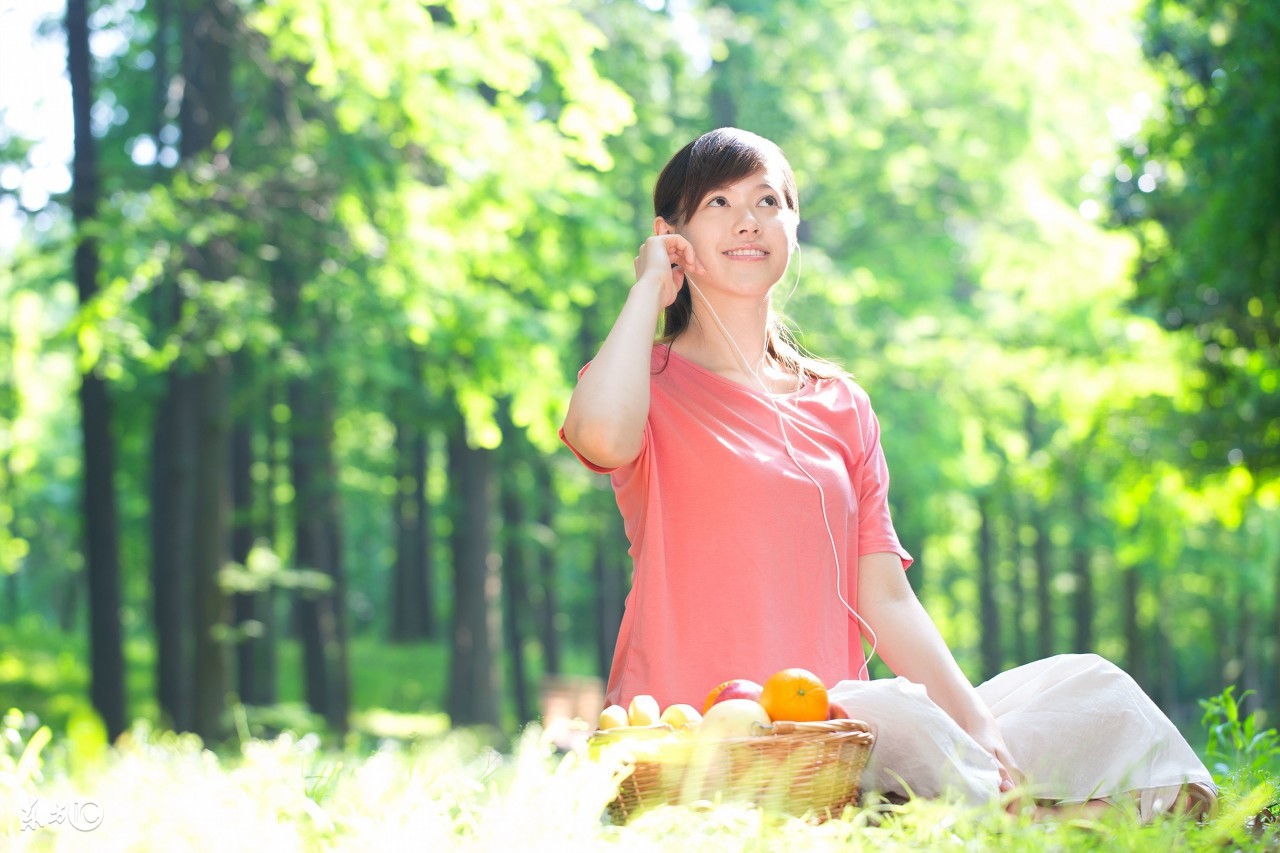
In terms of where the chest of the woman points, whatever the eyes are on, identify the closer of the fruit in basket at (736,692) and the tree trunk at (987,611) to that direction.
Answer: the fruit in basket

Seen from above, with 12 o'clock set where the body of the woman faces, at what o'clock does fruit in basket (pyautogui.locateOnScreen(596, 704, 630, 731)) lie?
The fruit in basket is roughly at 2 o'clock from the woman.

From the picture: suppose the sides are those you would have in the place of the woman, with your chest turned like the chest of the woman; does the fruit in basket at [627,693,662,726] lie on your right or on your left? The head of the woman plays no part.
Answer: on your right

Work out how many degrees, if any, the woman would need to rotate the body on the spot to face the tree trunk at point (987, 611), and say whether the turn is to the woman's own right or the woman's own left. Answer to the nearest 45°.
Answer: approximately 135° to the woman's own left

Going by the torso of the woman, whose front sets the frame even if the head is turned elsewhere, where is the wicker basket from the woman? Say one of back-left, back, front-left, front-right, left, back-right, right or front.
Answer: front-right

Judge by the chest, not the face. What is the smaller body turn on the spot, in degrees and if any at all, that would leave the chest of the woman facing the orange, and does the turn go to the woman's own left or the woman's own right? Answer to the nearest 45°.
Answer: approximately 45° to the woman's own right

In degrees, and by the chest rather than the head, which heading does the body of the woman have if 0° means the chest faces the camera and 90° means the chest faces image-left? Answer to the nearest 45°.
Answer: approximately 315°
